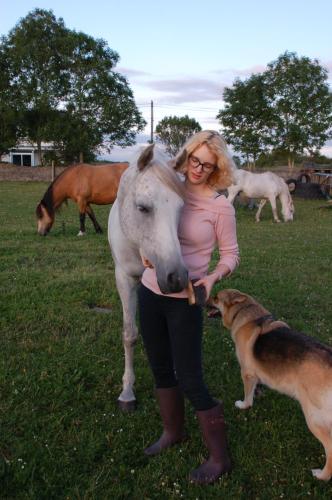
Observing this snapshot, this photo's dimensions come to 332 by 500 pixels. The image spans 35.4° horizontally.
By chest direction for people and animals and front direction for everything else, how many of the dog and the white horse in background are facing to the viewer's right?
1

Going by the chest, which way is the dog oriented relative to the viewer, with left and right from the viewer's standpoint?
facing away from the viewer and to the left of the viewer

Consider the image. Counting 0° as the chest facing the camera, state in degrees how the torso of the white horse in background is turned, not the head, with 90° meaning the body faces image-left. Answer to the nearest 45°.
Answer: approximately 270°

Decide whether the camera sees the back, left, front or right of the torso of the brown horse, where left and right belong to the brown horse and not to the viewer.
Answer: left

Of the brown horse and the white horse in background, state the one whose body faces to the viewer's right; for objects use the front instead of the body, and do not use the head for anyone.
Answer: the white horse in background

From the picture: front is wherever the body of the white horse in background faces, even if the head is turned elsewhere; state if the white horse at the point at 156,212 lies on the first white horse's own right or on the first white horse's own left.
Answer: on the first white horse's own right

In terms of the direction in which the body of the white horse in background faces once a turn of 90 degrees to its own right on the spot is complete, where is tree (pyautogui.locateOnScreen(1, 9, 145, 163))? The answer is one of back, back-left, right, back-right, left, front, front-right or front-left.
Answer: back-right

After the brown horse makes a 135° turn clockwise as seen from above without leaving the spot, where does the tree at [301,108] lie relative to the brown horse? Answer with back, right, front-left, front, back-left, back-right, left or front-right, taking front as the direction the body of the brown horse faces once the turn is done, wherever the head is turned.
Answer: front

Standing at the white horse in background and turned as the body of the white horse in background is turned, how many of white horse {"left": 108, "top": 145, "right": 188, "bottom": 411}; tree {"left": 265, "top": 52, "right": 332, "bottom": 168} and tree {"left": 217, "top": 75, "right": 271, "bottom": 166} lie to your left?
2

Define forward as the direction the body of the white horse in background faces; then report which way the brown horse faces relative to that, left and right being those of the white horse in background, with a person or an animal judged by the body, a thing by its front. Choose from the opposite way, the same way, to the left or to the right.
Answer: the opposite way

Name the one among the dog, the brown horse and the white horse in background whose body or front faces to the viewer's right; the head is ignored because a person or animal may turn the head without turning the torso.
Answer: the white horse in background

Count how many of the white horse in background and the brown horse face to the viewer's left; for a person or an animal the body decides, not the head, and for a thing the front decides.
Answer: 1
